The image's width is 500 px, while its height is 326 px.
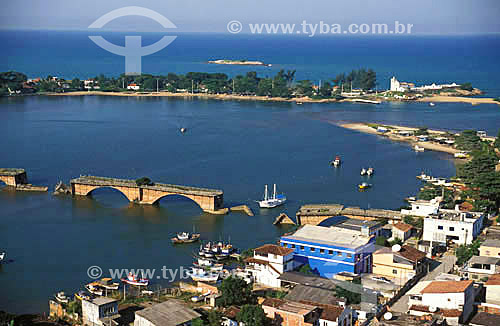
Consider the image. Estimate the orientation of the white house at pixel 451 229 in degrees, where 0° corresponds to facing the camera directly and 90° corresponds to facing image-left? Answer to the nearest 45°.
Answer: approximately 0°

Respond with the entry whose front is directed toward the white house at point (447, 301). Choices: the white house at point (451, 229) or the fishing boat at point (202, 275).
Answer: the white house at point (451, 229)

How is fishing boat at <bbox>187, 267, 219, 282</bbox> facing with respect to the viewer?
to the viewer's left

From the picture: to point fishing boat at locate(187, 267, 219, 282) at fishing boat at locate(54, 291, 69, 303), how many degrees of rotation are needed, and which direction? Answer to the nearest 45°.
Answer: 0° — it already faces it

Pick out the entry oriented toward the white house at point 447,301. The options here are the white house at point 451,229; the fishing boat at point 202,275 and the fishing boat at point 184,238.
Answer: the white house at point 451,229

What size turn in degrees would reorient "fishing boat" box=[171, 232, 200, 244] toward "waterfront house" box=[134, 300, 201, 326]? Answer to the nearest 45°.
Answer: approximately 90° to its right

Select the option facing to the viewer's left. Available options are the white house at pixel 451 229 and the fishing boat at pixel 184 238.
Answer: the fishing boat

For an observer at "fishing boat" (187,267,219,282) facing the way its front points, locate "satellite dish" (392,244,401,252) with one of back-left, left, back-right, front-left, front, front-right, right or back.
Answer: back

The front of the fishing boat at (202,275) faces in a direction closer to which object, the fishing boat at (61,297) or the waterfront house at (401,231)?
the fishing boat
